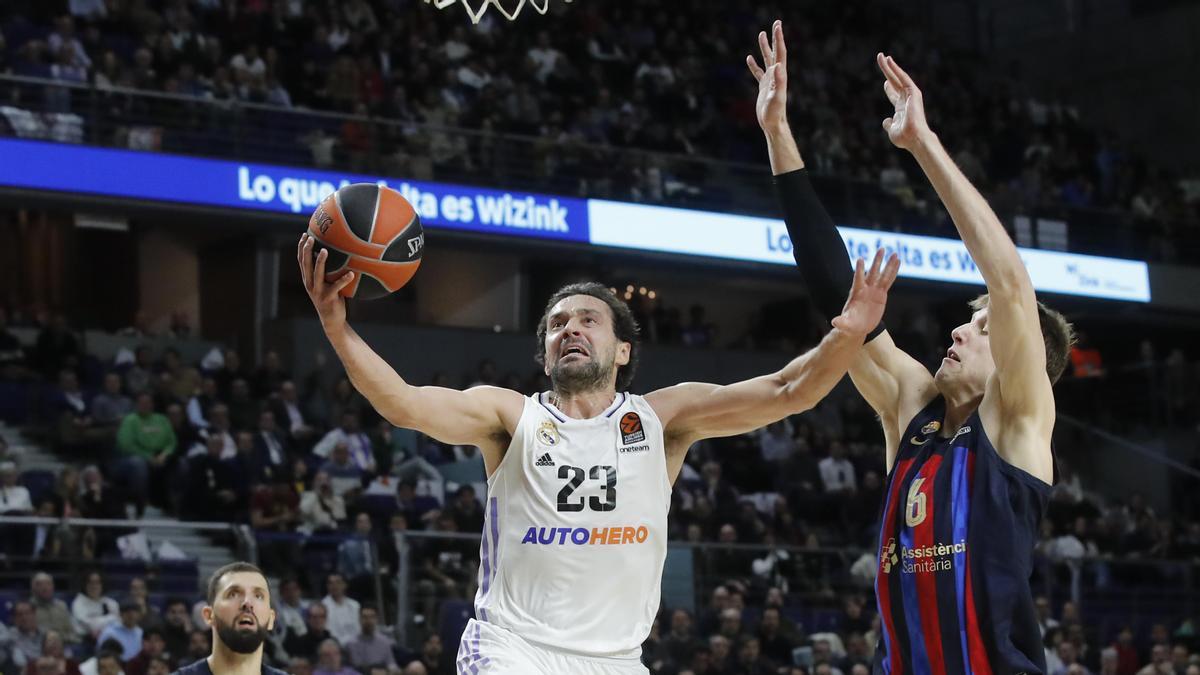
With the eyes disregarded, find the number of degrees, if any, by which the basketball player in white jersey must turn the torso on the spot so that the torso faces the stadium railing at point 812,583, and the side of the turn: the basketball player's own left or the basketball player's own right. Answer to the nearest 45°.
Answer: approximately 180°

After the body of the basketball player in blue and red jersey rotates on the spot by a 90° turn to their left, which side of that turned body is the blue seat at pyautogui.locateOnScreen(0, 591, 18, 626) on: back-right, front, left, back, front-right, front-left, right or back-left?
back

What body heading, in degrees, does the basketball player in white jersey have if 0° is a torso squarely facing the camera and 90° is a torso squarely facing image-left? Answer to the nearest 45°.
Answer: approximately 0°

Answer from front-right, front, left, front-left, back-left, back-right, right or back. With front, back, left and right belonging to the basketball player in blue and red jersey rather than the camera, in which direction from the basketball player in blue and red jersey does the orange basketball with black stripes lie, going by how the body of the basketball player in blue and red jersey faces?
front-right

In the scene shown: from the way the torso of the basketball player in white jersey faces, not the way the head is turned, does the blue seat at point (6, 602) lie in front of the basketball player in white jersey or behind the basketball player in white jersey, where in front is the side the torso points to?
behind

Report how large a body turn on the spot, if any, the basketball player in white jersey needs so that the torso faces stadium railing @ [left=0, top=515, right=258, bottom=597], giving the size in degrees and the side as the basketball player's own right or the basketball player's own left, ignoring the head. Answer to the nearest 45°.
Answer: approximately 135° to the basketball player's own right

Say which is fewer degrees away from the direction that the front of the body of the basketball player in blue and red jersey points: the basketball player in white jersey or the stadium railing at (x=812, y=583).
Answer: the basketball player in white jersey

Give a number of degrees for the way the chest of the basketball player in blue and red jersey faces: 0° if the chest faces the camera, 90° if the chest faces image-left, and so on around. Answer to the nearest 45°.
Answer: approximately 45°

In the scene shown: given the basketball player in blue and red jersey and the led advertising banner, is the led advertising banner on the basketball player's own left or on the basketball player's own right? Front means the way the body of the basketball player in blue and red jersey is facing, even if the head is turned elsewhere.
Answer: on the basketball player's own right

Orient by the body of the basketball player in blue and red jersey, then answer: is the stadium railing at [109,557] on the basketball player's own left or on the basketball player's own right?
on the basketball player's own right

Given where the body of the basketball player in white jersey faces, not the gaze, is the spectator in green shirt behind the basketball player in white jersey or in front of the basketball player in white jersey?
behind

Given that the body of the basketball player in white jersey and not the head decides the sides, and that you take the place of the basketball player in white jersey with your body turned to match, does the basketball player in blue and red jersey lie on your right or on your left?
on your left

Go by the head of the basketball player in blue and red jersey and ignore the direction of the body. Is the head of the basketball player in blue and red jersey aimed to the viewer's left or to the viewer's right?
to the viewer's left

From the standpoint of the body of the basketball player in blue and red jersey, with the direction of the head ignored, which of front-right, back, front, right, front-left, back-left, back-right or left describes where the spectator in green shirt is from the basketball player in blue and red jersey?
right
